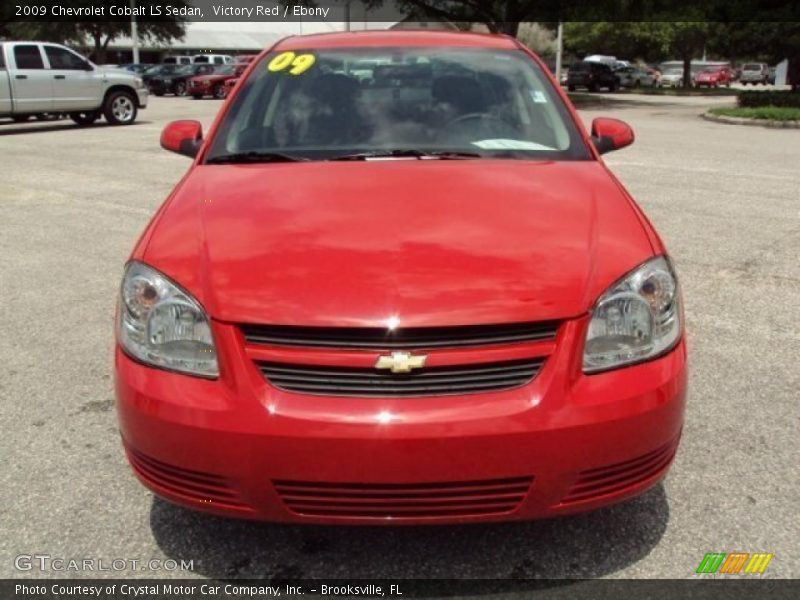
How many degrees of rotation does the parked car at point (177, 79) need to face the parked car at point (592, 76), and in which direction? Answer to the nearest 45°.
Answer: approximately 135° to its left

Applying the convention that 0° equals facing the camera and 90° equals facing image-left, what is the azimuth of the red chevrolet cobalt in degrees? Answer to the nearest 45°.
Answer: approximately 0°

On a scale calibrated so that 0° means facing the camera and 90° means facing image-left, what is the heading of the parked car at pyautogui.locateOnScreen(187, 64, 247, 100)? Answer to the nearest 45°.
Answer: approximately 45°

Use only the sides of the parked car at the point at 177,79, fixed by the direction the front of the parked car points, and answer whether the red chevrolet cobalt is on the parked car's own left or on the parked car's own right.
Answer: on the parked car's own left

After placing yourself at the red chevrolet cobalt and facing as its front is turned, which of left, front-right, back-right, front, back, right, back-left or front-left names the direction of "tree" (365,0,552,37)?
back

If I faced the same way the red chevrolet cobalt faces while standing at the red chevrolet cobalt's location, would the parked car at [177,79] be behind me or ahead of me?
behind
